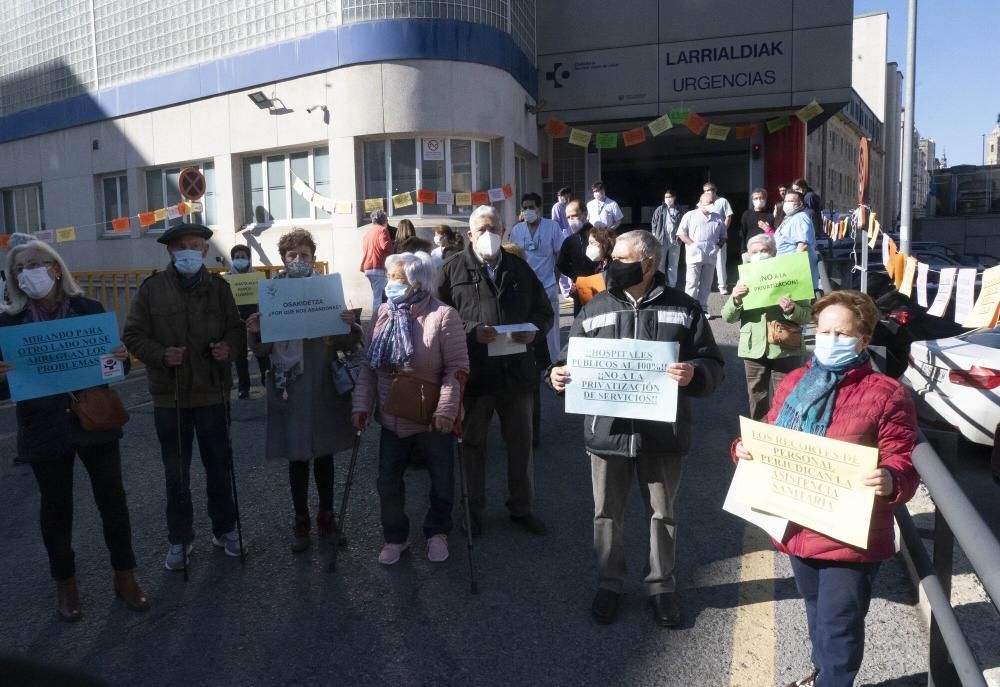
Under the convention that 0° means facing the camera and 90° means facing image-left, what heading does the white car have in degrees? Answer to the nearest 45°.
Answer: approximately 225°

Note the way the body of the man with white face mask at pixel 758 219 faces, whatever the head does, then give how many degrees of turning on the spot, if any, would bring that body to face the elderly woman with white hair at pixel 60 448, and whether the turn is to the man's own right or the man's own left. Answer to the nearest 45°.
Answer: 0° — they already face them

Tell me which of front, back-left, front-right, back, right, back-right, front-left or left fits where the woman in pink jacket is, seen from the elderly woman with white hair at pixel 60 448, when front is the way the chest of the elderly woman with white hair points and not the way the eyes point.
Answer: left

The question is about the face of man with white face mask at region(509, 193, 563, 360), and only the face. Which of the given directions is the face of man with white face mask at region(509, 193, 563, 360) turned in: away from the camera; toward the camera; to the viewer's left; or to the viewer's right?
toward the camera

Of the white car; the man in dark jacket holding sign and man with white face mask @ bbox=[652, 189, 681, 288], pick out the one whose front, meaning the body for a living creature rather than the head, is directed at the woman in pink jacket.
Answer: the man with white face mask

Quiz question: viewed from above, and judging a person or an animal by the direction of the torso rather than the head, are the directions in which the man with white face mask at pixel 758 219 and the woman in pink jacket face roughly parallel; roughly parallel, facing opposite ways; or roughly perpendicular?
roughly parallel

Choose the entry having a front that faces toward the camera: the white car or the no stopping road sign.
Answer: the no stopping road sign

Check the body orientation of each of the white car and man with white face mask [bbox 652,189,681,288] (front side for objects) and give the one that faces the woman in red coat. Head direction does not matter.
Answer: the man with white face mask

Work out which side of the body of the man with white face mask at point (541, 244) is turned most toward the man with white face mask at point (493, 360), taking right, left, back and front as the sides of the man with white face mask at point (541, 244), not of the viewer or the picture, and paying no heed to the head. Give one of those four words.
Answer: front

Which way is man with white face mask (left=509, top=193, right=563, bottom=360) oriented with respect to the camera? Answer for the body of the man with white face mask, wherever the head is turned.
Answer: toward the camera

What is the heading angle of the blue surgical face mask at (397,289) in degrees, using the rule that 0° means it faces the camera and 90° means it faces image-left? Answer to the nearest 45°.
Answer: approximately 45°

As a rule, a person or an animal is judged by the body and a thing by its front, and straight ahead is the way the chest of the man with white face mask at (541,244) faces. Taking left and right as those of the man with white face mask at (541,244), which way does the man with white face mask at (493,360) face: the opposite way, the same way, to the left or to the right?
the same way

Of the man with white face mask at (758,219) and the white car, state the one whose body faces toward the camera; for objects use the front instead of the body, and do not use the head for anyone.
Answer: the man with white face mask

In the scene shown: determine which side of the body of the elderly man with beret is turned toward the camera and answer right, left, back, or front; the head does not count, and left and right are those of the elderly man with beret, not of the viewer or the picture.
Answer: front

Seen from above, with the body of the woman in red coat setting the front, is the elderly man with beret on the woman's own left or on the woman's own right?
on the woman's own right

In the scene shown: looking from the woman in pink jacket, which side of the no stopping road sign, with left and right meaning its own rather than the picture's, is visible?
front

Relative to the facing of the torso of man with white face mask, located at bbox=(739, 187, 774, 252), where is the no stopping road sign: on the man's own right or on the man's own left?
on the man's own right

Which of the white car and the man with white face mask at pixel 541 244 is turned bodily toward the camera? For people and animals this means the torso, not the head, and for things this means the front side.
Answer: the man with white face mask

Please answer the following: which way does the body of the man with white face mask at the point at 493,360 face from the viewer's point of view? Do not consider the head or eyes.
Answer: toward the camera

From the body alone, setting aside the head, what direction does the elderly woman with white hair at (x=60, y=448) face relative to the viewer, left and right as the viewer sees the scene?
facing the viewer
